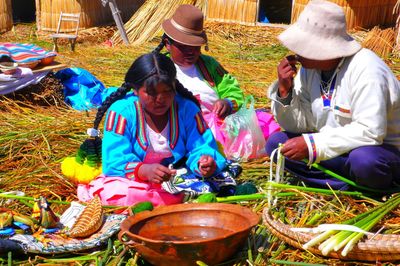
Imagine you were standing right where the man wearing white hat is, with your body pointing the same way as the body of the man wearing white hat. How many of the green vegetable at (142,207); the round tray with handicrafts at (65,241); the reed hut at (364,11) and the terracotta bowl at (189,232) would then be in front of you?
3

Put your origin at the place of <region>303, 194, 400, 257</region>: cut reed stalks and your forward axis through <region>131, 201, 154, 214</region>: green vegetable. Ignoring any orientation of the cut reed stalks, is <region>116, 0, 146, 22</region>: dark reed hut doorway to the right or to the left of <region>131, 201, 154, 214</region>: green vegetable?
right

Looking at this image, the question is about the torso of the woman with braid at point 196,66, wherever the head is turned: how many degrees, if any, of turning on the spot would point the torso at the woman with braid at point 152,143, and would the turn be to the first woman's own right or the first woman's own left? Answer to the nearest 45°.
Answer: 0° — they already face them

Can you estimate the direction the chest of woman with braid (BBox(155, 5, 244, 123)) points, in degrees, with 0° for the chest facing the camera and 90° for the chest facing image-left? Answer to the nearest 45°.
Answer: approximately 0°

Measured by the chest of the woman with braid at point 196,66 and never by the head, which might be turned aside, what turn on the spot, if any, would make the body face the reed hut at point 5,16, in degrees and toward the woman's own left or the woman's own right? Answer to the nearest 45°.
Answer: approximately 135° to the woman's own right

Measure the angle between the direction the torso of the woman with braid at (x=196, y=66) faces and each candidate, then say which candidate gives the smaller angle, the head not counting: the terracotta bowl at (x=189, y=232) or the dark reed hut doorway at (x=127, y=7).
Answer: the terracotta bowl

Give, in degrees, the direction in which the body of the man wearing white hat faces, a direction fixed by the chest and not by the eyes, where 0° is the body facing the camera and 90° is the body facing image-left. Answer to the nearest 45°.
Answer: approximately 45°

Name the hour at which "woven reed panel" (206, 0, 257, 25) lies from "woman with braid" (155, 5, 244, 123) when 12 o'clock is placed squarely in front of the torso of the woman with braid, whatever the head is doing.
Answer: The woven reed panel is roughly at 6 o'clock from the woman with braid.

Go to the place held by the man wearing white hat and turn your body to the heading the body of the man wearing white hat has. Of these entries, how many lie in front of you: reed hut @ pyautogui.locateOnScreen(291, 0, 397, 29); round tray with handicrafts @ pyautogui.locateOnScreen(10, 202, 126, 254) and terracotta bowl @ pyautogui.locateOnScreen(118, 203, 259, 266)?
2

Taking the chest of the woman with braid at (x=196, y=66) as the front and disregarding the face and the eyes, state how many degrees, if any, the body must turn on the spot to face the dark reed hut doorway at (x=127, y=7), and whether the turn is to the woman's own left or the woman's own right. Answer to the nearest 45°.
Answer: approximately 180°
